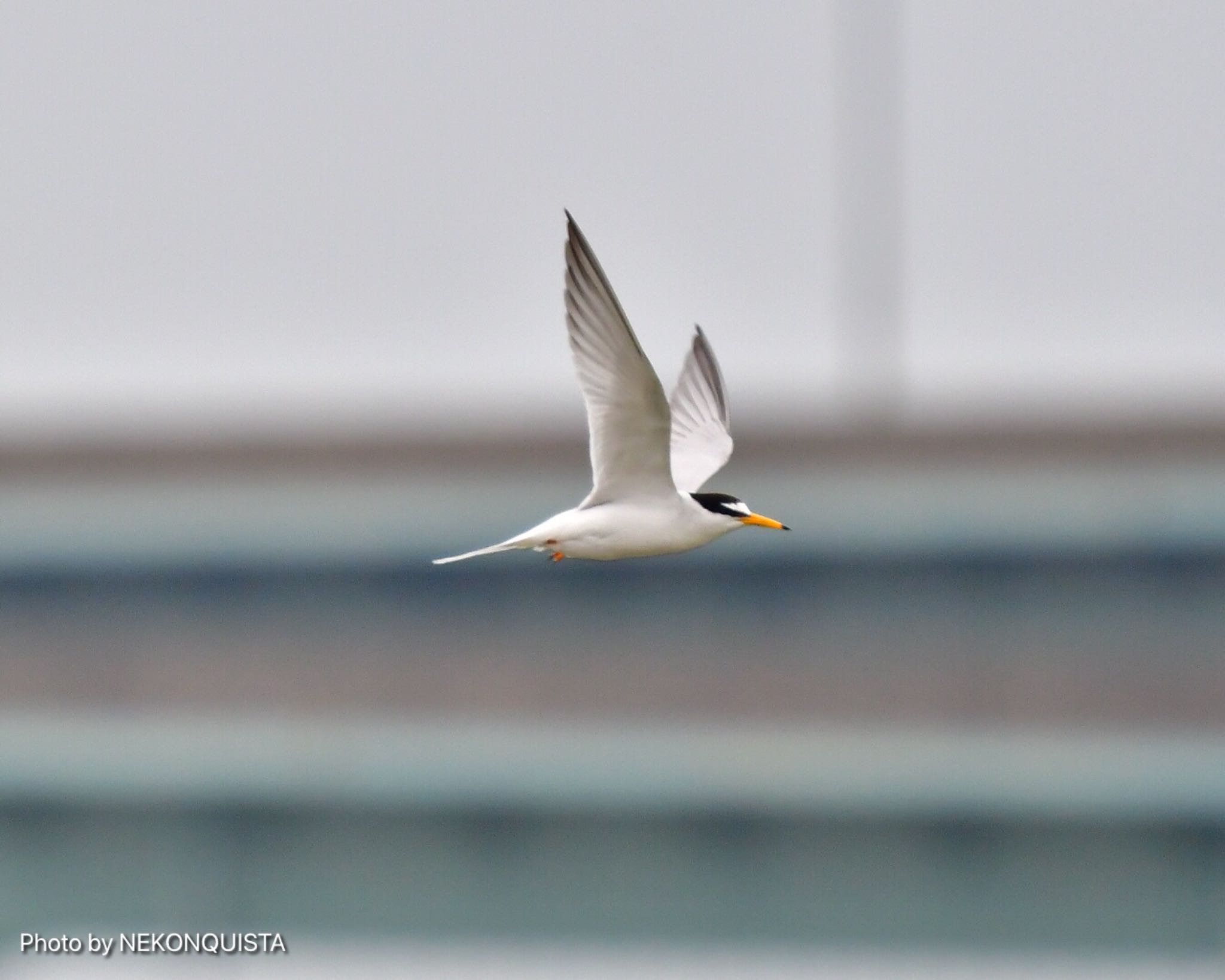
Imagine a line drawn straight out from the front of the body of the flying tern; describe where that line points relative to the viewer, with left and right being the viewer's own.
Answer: facing to the right of the viewer
